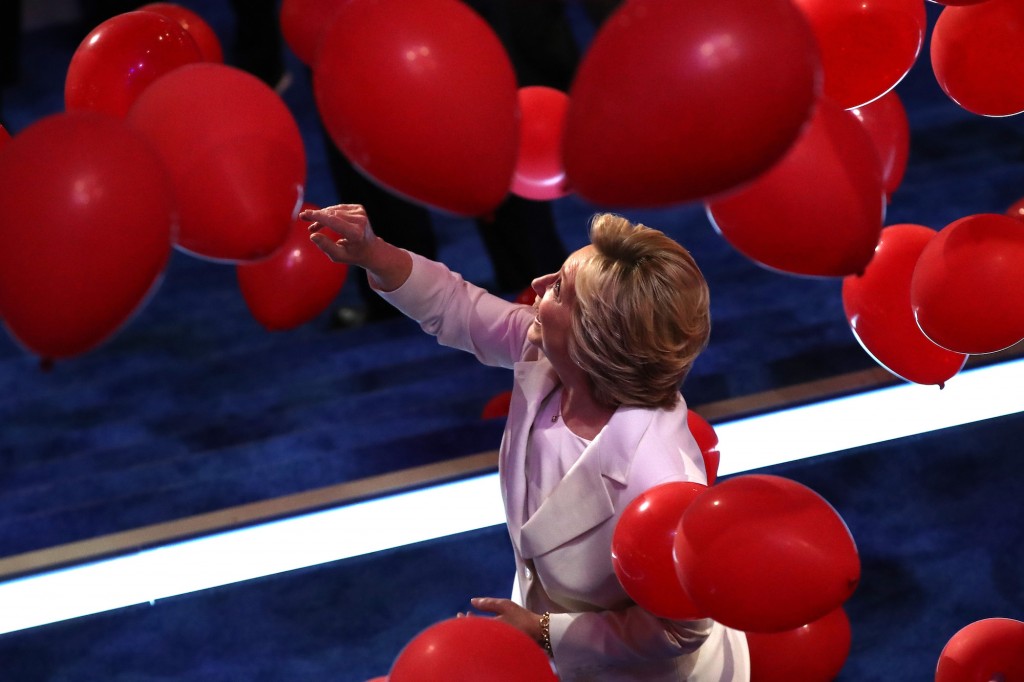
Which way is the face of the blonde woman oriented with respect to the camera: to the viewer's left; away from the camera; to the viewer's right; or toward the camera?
to the viewer's left

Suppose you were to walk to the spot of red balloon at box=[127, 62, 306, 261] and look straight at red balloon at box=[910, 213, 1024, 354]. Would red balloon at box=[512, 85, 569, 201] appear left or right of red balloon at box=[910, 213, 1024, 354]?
left
